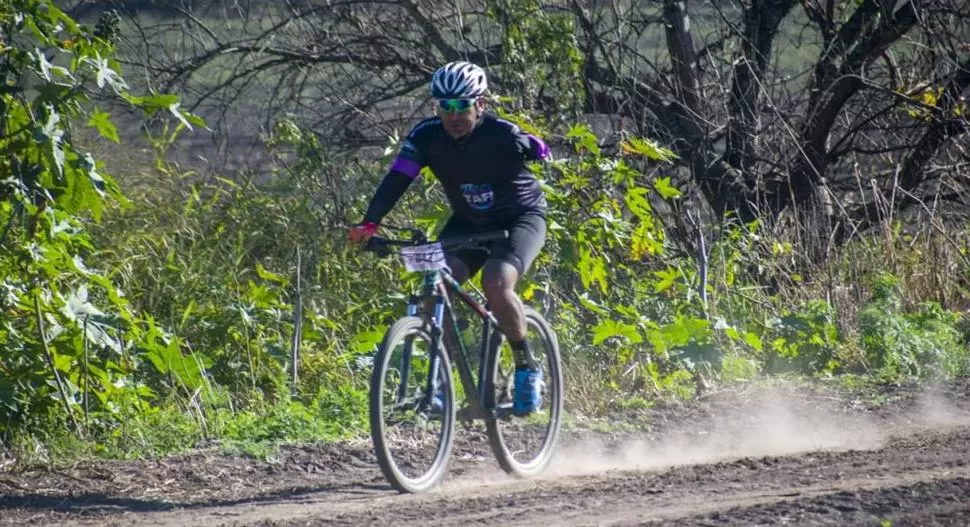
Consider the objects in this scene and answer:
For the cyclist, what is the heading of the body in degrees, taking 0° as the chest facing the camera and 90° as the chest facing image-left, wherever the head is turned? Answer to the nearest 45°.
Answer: approximately 45°

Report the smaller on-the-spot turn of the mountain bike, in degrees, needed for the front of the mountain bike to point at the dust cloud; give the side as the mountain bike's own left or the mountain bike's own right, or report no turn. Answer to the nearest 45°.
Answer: approximately 180°

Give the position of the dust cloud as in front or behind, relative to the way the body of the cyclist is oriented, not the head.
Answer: behind
